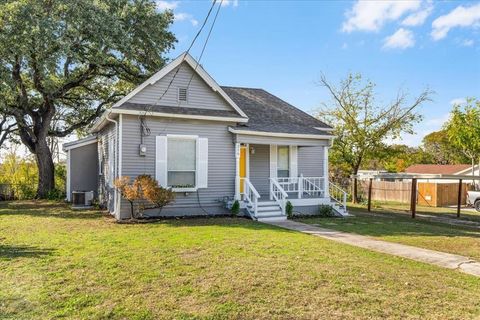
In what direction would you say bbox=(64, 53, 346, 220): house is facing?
toward the camera

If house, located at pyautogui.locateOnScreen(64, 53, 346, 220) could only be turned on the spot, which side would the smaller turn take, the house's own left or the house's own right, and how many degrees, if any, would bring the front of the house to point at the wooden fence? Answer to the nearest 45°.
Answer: approximately 135° to the house's own left

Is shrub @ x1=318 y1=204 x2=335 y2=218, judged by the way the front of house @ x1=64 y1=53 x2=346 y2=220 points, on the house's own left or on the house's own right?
on the house's own left

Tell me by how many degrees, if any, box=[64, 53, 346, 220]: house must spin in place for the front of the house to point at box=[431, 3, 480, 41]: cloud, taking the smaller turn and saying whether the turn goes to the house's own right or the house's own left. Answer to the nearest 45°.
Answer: approximately 90° to the house's own left

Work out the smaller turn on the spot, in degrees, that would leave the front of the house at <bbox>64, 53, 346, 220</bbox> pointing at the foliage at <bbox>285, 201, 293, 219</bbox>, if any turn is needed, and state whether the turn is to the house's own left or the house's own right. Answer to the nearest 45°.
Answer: approximately 90° to the house's own left
